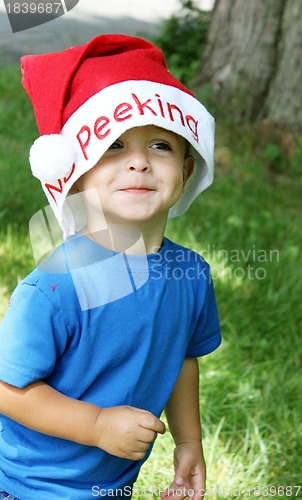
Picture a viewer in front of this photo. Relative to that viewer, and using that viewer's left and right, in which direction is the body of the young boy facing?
facing the viewer and to the right of the viewer

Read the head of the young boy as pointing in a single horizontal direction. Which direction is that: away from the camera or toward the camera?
toward the camera

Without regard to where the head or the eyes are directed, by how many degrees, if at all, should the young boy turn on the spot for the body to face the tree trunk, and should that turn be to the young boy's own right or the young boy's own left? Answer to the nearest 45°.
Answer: approximately 135° to the young boy's own left
